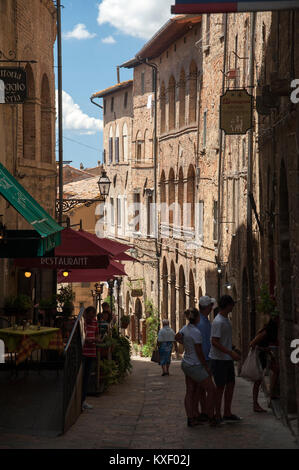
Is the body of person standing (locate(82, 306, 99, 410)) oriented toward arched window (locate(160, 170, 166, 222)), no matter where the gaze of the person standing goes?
no

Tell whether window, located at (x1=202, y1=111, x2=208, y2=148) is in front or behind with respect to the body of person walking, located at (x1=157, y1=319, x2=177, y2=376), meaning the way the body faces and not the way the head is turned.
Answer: in front
